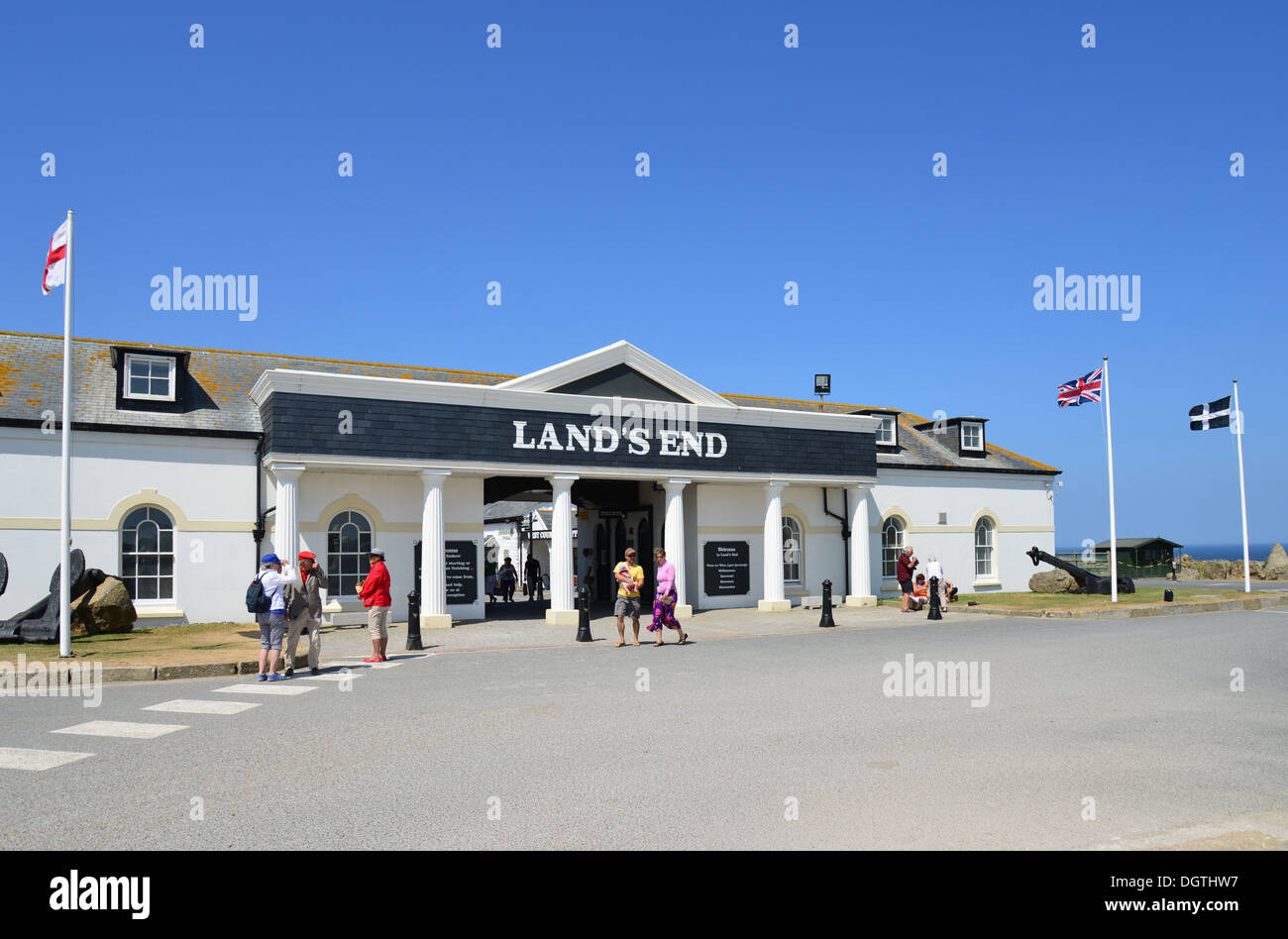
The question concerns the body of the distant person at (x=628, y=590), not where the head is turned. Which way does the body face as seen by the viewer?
toward the camera

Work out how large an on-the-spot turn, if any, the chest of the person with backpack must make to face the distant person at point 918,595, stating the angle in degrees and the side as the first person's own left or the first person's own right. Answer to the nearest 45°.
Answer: approximately 45° to the first person's own left

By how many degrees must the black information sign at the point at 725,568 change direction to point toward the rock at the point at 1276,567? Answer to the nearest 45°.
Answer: approximately 135° to its left

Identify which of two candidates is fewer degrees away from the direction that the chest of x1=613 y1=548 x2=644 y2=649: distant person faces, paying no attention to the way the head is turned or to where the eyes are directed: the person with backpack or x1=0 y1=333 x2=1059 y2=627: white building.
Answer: the person with backpack

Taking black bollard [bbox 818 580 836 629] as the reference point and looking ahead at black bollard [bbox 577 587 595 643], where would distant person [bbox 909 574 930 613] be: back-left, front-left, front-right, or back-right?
back-right

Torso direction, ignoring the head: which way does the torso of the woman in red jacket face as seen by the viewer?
to the viewer's left

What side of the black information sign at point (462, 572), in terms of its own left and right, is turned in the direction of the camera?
front

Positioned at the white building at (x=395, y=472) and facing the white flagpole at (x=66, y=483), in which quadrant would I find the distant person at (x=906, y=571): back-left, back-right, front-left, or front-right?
back-left

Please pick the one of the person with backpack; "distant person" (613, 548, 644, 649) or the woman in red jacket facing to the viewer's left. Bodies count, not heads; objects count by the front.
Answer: the woman in red jacket

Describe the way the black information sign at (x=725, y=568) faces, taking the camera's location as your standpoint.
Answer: facing the viewer
